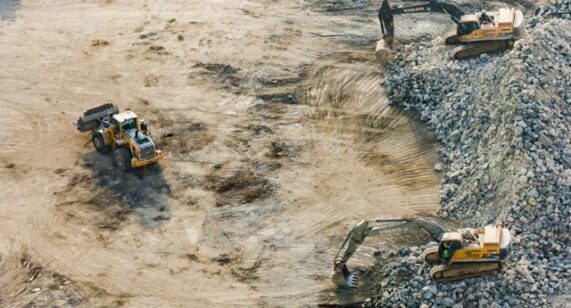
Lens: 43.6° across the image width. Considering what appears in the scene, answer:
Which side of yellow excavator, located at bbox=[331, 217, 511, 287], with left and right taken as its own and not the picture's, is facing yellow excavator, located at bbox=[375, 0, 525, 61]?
right

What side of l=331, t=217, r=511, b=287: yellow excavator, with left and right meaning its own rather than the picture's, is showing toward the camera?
left
